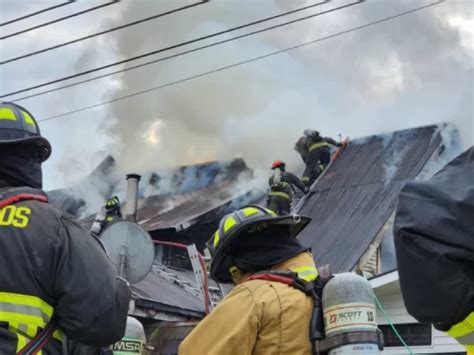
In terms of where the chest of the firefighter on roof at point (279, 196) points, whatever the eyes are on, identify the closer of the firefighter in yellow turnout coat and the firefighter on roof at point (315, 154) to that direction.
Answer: the firefighter on roof

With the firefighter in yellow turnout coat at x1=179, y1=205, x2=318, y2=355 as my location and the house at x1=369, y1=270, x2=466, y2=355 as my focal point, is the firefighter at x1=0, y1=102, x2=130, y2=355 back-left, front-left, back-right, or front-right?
back-left

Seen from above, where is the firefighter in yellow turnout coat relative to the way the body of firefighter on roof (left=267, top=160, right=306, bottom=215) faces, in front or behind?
behind

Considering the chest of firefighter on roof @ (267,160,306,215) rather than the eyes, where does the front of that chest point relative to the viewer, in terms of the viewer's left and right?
facing away from the viewer and to the right of the viewer
